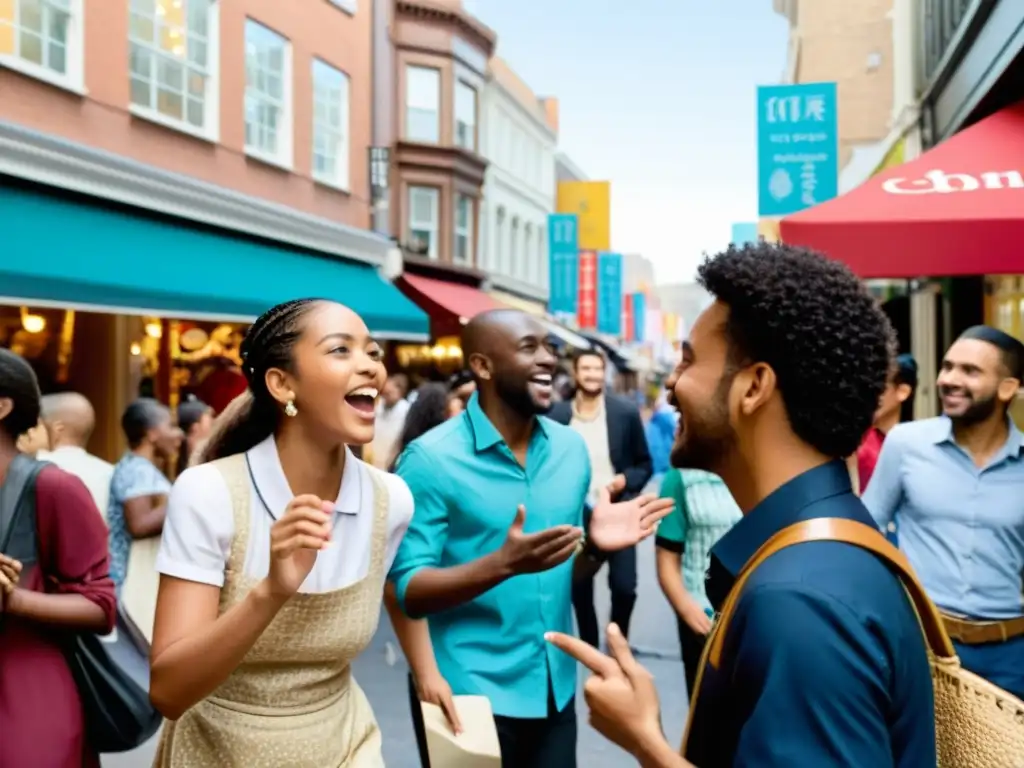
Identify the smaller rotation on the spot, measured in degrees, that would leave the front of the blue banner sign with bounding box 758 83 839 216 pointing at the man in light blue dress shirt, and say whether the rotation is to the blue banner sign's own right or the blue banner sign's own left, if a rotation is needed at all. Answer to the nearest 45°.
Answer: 0° — it already faces them

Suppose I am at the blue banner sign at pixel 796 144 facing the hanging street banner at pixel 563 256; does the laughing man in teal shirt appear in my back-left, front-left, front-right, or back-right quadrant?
back-left

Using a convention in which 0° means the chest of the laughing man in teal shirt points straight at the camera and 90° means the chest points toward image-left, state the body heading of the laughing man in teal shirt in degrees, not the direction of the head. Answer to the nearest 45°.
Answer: approximately 315°

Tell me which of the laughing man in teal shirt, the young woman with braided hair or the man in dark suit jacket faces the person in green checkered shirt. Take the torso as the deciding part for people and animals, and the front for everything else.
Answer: the man in dark suit jacket

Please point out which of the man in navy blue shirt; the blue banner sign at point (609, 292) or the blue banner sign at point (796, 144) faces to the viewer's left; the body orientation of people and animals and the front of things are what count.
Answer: the man in navy blue shirt

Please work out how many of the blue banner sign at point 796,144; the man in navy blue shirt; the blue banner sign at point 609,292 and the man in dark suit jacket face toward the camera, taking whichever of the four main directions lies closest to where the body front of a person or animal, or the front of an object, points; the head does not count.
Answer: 3

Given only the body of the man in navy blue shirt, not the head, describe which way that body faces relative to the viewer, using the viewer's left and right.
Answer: facing to the left of the viewer

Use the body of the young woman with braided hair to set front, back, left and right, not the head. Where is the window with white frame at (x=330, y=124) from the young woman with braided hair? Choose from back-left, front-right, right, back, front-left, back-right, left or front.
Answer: back-left

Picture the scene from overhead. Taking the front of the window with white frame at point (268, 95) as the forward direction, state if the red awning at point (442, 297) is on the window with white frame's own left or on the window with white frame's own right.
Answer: on the window with white frame's own left

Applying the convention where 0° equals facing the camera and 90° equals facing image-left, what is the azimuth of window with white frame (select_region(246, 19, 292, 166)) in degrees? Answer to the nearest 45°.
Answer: approximately 315°

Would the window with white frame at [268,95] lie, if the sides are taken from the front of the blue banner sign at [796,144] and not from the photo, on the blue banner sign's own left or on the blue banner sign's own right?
on the blue banner sign's own right

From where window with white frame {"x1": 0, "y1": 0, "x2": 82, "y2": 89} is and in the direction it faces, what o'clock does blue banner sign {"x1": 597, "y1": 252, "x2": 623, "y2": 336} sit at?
The blue banner sign is roughly at 9 o'clock from the window with white frame.
